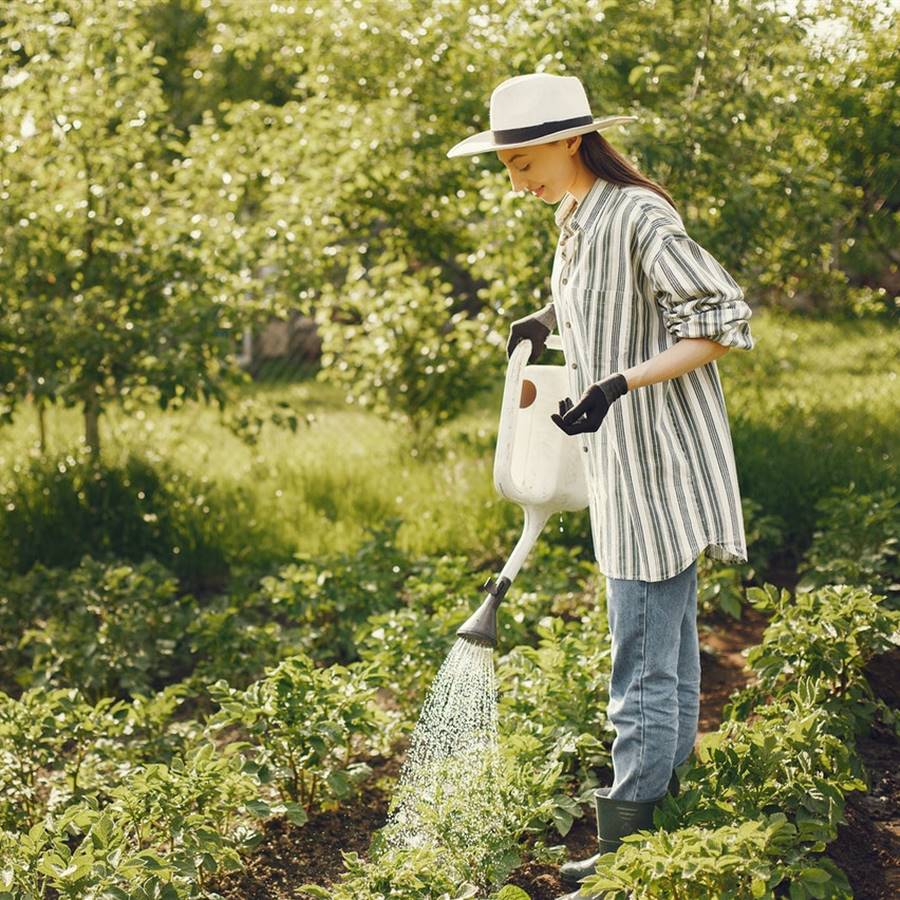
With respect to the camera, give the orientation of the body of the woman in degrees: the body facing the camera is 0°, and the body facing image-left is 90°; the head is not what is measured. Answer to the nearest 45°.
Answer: approximately 90°

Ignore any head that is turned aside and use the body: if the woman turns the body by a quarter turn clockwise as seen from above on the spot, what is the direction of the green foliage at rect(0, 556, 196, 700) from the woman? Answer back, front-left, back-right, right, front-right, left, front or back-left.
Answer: front-left

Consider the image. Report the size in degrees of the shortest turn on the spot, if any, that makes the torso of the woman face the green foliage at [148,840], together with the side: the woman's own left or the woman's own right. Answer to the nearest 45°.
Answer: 0° — they already face it

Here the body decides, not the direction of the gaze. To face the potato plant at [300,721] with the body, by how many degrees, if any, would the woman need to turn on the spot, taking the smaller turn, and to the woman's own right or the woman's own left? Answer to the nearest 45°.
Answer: approximately 45° to the woman's own right

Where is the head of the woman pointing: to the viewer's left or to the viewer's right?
to the viewer's left

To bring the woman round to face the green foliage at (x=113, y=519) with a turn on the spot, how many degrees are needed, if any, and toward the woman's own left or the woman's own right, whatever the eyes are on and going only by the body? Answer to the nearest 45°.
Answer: approximately 45° to the woman's own right

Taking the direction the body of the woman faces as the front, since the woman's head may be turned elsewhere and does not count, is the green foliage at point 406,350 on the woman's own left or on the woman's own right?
on the woman's own right

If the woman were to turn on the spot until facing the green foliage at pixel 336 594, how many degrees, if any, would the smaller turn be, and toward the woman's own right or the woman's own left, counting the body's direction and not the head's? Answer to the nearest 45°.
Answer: approximately 45° to the woman's own right
